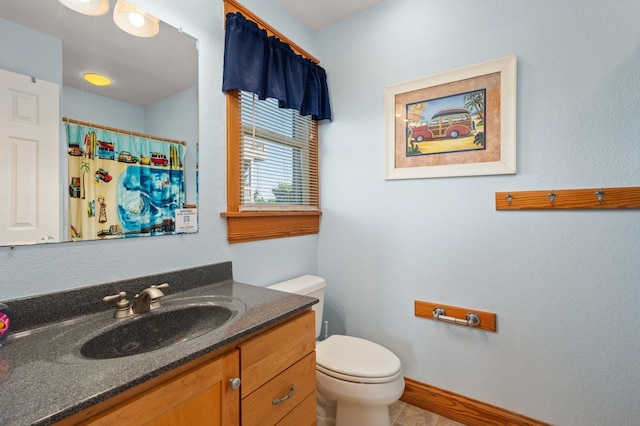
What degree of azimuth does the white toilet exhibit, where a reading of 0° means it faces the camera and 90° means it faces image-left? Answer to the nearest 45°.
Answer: approximately 315°

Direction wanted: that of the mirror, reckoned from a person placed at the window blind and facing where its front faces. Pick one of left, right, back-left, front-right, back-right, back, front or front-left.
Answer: right

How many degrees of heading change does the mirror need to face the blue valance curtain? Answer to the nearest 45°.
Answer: approximately 45° to its left

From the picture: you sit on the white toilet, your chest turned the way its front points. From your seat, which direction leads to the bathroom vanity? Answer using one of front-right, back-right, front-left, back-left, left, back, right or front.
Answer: right

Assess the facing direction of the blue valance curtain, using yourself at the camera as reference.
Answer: facing the viewer and to the right of the viewer

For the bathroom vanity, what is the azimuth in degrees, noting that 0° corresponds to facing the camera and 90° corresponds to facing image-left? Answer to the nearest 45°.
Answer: approximately 315°

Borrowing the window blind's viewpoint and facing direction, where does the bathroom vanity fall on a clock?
The bathroom vanity is roughly at 2 o'clock from the window blind.

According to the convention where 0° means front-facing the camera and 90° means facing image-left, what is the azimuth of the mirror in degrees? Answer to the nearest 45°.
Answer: approximately 315°
